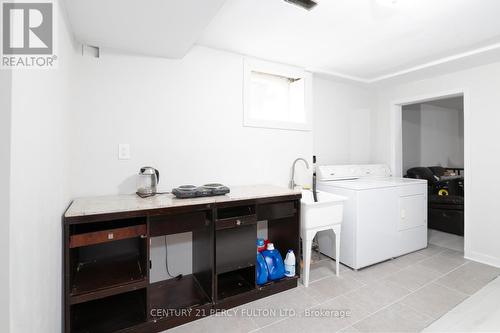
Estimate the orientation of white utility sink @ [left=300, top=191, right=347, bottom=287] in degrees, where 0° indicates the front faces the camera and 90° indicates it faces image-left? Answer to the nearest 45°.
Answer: approximately 315°

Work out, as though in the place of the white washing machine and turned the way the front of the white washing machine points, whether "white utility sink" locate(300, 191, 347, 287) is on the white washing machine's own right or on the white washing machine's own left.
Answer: on the white washing machine's own right

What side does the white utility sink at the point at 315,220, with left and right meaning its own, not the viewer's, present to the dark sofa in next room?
left

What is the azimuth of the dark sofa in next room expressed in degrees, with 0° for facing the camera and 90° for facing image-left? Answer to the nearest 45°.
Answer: approximately 45°

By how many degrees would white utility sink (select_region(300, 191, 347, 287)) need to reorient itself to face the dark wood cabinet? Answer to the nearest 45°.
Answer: approximately 90° to its right

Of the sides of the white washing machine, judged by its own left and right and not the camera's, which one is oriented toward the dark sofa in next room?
left
